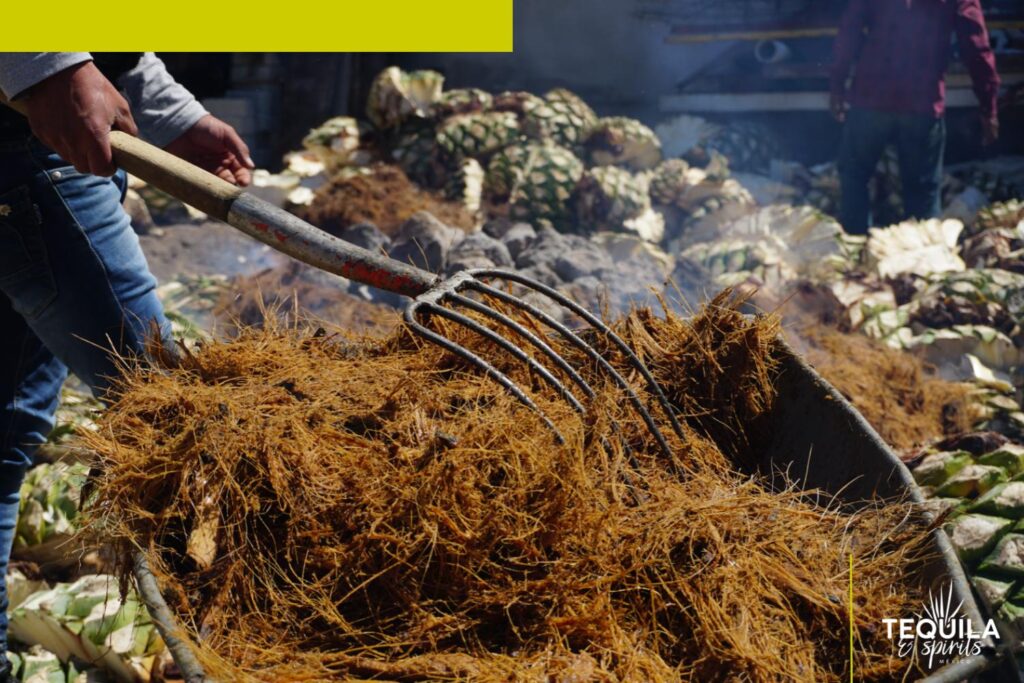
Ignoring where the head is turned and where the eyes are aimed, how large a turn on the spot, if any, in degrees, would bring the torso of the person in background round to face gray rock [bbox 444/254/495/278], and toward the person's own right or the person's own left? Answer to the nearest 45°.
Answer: approximately 45° to the person's own right

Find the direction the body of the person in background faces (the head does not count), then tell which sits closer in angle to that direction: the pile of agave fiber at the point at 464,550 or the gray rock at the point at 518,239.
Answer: the pile of agave fiber

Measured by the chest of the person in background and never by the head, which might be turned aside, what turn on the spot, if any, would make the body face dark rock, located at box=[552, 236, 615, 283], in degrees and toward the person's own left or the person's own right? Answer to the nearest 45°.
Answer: approximately 45° to the person's own right

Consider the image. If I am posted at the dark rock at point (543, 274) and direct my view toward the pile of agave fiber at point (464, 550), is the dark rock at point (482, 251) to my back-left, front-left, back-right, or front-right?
back-right

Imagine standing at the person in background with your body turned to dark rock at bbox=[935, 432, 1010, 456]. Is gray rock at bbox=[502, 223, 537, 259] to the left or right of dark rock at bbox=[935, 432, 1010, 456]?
right

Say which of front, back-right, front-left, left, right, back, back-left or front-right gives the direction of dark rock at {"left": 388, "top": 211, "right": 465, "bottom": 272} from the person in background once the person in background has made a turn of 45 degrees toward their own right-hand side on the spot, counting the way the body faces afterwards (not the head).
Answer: front

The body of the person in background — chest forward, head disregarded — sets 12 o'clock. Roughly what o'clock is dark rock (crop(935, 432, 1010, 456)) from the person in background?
The dark rock is roughly at 12 o'clock from the person in background.

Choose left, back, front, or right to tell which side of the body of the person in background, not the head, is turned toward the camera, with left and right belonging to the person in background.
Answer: front

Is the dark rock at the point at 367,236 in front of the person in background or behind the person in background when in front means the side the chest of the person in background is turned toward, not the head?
in front

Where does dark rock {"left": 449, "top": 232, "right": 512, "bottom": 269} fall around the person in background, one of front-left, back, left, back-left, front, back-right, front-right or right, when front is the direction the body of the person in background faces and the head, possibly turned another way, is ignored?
front-right
